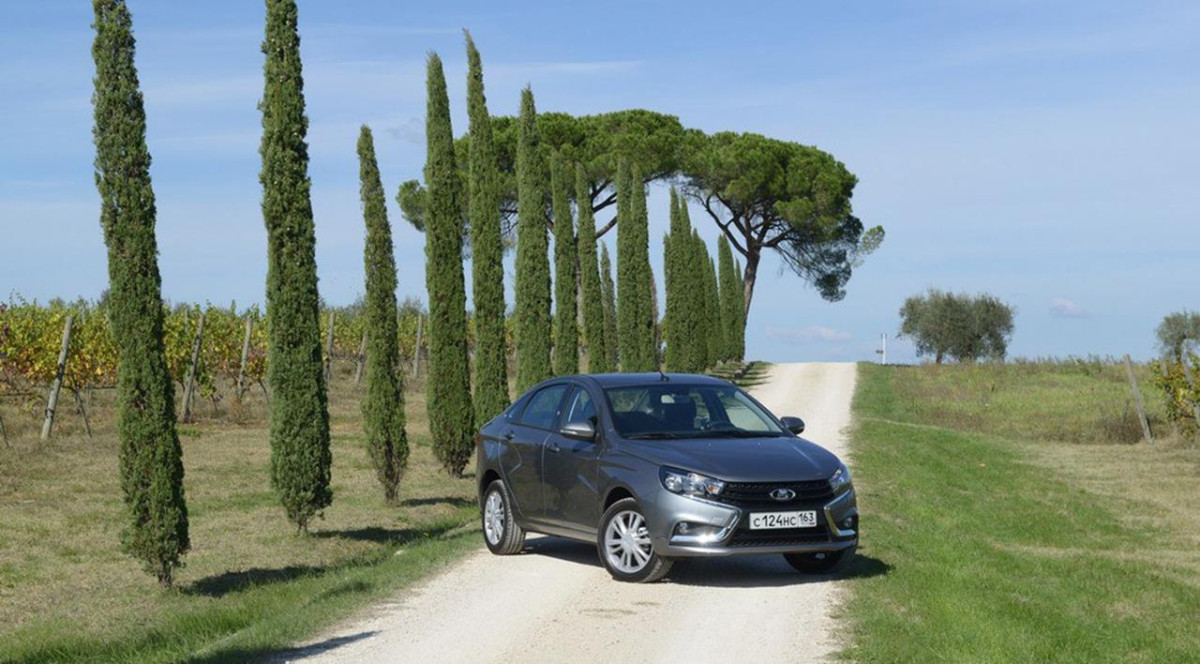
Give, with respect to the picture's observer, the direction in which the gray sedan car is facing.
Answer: facing the viewer and to the right of the viewer

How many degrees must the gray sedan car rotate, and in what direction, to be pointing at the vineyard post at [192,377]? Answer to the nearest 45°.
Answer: approximately 180°

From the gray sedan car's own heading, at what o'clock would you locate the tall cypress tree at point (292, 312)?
The tall cypress tree is roughly at 6 o'clock from the gray sedan car.

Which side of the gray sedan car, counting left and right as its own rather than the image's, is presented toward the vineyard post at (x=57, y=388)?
back

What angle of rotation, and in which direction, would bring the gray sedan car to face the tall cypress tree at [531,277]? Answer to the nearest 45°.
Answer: approximately 135° to its left

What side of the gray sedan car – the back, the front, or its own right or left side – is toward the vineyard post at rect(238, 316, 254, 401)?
back

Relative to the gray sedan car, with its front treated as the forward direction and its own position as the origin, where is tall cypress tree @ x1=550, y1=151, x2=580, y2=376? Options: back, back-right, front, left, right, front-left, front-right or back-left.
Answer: back-left

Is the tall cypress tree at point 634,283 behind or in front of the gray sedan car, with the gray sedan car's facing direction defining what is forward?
behind

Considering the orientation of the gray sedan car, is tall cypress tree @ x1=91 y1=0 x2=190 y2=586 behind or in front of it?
behind

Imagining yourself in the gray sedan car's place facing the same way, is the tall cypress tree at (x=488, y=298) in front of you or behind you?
behind

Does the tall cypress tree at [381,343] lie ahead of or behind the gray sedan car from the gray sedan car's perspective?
behind
